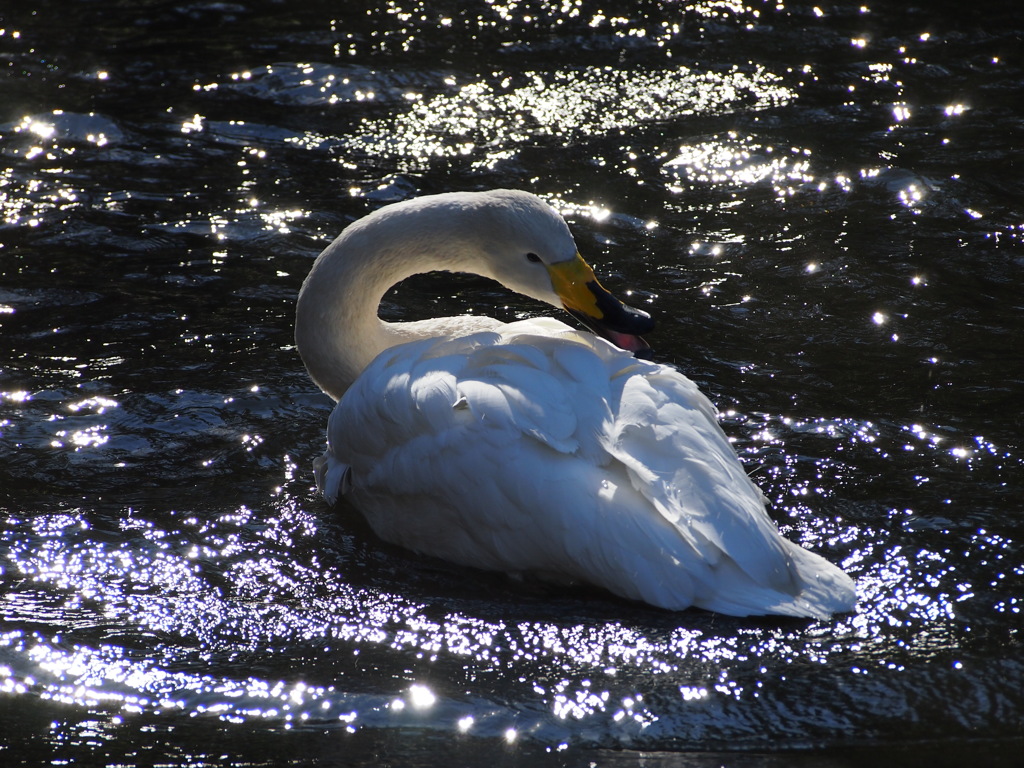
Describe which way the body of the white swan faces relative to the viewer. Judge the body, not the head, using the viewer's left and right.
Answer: facing away from the viewer and to the left of the viewer
